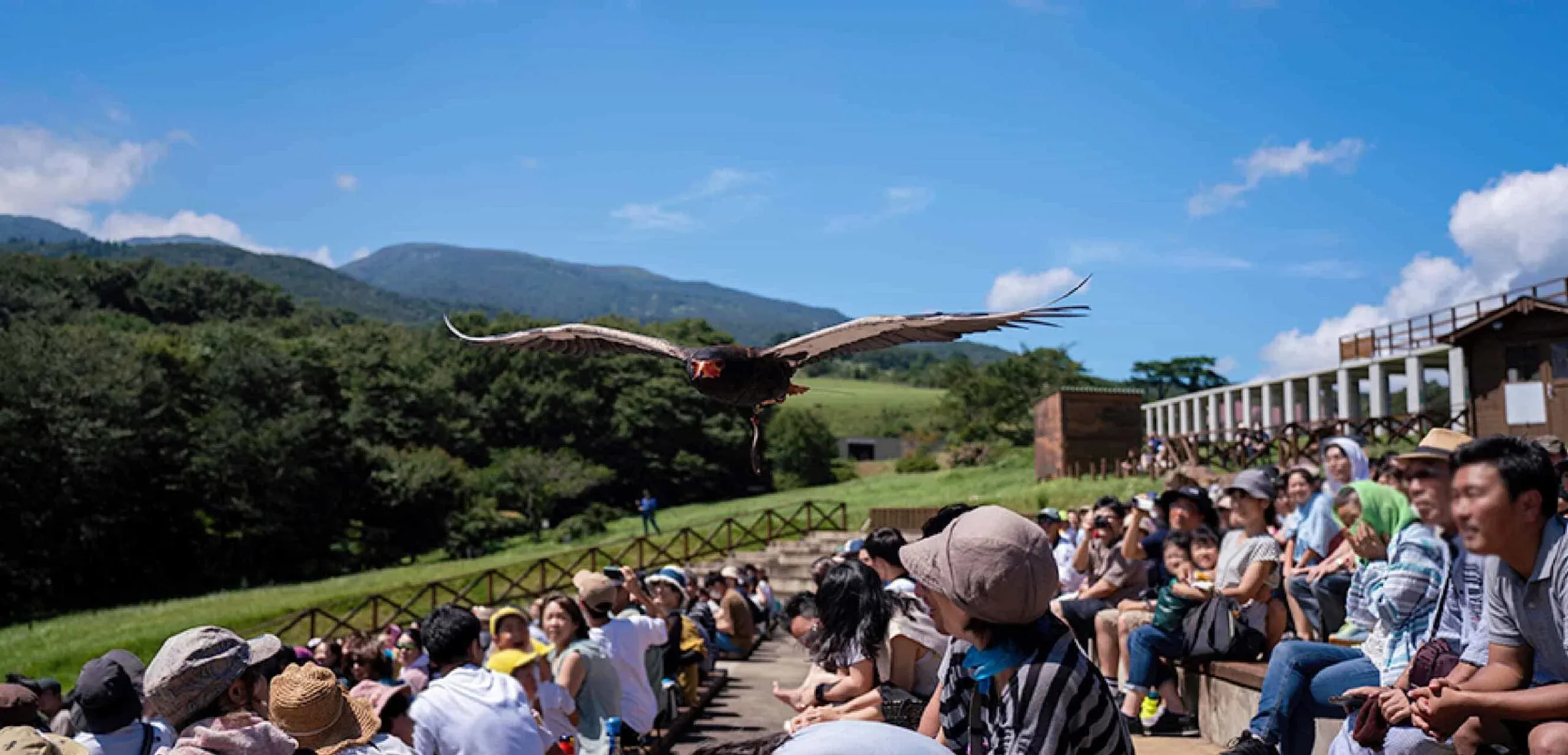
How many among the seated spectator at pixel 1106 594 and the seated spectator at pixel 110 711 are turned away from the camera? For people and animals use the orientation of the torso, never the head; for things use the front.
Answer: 1

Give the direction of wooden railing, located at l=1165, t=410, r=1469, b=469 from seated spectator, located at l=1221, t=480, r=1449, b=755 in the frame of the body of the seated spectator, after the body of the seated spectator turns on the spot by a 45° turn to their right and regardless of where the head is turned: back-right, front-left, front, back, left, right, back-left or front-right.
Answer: front-right

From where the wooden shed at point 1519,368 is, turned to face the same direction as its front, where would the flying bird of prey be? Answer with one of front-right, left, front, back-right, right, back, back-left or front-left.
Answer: front

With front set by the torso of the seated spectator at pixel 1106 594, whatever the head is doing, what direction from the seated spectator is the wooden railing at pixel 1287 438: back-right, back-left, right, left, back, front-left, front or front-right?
back-right

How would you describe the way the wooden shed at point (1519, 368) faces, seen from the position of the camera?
facing the viewer

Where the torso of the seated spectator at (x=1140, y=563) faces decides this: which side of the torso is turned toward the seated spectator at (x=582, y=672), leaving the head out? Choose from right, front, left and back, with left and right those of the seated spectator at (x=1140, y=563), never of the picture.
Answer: front

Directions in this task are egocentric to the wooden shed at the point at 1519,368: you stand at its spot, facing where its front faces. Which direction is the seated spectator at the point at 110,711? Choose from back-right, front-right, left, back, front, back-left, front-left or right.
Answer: front

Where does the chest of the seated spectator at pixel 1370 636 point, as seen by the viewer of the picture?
to the viewer's left

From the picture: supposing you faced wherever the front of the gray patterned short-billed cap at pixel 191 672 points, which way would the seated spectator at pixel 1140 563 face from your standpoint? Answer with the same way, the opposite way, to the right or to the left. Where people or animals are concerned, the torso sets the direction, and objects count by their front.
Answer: the opposite way

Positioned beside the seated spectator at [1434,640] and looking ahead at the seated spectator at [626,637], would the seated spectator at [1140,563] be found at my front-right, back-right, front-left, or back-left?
front-right

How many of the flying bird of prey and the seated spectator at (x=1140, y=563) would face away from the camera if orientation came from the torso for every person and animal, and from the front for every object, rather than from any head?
0

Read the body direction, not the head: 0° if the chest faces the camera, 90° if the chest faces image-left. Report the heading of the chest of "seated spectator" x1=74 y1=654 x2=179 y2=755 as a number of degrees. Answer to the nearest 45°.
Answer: approximately 180°

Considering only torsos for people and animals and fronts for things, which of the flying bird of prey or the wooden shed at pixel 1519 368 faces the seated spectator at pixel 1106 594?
the wooden shed
